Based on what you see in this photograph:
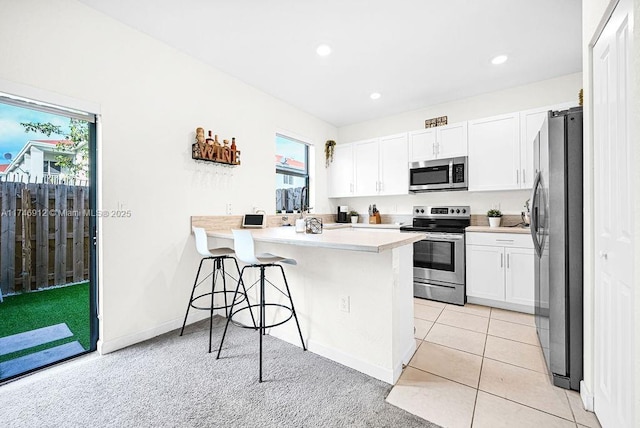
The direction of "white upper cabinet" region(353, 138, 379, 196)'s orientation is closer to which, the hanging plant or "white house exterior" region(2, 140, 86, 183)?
the white house exterior

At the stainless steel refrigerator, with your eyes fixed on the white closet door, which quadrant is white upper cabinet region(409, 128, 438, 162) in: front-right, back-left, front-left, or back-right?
back-right

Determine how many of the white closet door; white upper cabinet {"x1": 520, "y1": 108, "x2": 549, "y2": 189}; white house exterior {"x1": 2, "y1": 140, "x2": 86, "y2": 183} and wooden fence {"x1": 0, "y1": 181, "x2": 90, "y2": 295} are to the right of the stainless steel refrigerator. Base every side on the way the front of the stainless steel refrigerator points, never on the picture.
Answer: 1

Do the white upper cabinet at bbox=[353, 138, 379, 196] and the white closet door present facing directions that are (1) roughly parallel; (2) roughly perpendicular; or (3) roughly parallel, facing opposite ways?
roughly perpendicular

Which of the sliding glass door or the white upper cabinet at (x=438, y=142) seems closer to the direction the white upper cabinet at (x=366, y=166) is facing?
the sliding glass door

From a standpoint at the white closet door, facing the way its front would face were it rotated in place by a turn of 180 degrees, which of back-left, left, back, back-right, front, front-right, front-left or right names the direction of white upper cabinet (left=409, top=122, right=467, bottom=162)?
back-left

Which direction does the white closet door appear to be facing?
to the viewer's left

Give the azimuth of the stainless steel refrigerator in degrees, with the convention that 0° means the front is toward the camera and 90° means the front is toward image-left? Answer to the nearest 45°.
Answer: approximately 90°

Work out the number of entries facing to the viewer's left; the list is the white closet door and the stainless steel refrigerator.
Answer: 2

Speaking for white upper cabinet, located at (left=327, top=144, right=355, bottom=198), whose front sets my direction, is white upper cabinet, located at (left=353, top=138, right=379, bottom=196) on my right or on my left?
on my left

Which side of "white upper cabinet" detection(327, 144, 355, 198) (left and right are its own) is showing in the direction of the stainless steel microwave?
left
